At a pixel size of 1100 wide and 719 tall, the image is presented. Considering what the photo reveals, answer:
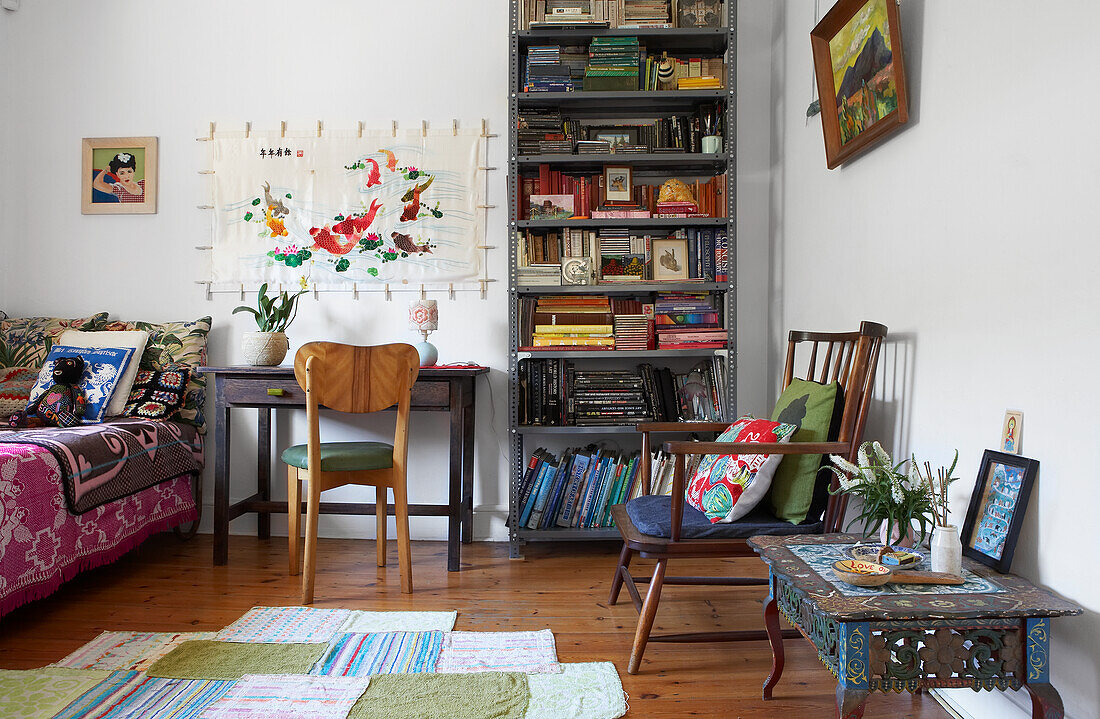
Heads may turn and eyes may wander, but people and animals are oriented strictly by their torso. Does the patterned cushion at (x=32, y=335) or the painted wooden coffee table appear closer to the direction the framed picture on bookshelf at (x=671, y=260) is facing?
the painted wooden coffee table

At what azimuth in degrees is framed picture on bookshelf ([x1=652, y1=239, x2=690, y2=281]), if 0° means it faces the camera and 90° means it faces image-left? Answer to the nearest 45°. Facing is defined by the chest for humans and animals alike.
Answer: approximately 0°

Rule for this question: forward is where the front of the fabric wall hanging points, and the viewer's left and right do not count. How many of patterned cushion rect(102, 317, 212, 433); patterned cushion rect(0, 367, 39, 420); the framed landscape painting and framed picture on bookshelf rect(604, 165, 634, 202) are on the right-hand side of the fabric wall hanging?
2

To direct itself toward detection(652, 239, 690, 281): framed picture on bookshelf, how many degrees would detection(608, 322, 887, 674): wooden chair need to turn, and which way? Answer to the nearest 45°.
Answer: approximately 90° to its right

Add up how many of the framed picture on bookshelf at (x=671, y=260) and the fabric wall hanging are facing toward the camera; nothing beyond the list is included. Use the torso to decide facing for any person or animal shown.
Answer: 2

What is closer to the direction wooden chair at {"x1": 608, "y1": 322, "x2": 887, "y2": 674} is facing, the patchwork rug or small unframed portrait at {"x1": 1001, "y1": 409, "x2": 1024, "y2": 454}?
the patchwork rug

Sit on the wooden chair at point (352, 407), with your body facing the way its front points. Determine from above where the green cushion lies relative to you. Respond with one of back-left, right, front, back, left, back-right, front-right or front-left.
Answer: back-right

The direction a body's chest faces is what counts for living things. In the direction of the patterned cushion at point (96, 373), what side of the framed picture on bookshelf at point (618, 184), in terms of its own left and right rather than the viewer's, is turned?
right

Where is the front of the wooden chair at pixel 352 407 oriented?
away from the camera
